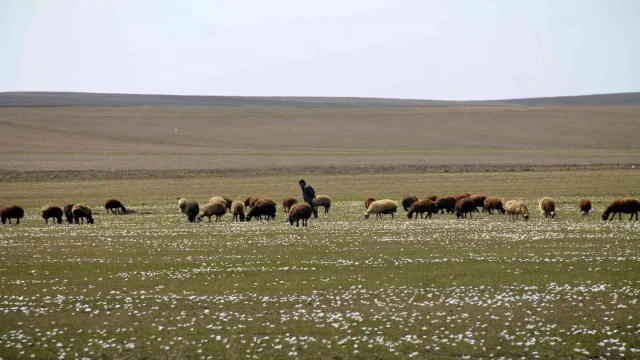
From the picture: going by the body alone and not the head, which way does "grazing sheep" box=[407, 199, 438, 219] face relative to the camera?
to the viewer's left

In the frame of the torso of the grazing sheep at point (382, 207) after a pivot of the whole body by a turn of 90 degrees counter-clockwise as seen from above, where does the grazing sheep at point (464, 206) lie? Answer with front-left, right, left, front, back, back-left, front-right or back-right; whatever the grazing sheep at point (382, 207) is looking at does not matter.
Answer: left

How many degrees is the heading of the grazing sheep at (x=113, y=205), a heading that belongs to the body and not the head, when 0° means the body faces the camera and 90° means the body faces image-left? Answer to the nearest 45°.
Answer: approximately 270°

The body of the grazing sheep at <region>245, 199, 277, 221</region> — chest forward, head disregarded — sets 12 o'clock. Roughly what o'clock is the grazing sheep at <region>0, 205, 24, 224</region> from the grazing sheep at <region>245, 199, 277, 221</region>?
the grazing sheep at <region>0, 205, 24, 224</region> is roughly at 12 o'clock from the grazing sheep at <region>245, 199, 277, 221</region>.

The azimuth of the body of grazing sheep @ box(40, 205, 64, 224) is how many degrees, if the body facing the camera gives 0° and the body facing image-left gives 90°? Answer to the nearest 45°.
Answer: approximately 90°

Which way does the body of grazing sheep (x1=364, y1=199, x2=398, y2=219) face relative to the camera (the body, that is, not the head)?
to the viewer's left

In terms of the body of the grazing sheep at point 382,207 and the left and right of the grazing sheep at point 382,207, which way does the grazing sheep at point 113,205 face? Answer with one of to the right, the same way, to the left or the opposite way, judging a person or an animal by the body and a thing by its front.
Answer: the opposite way

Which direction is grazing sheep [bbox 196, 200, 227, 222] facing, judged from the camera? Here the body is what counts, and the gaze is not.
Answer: to the viewer's left

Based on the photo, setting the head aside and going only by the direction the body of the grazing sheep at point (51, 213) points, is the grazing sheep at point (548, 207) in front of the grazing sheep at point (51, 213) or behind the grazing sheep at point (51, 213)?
behind

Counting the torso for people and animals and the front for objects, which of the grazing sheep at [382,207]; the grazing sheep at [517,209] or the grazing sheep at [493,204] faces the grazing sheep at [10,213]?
the grazing sheep at [382,207]
